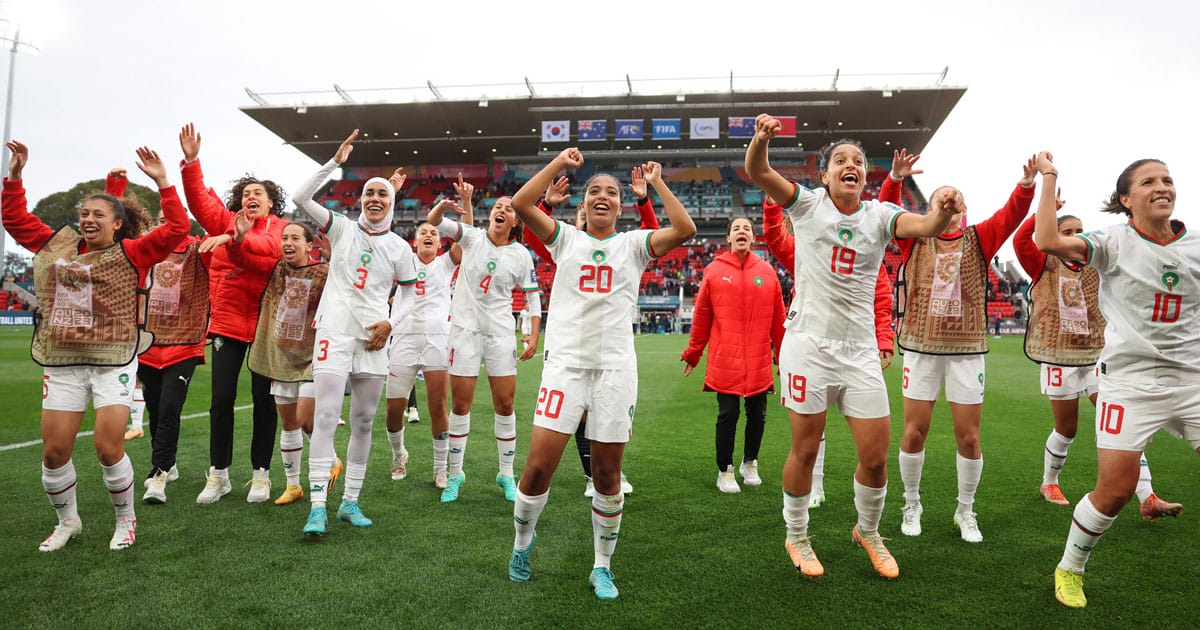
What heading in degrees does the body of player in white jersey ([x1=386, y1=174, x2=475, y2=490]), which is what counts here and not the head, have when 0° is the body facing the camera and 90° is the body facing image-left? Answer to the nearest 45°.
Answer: approximately 0°

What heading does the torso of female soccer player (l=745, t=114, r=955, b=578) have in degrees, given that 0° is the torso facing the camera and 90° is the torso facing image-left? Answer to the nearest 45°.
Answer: approximately 0°

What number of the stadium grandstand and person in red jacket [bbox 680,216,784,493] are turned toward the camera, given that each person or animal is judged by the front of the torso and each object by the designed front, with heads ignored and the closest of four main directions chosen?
2

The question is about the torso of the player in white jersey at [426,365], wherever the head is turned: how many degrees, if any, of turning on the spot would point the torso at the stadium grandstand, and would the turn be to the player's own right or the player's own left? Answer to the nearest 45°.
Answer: approximately 135° to the player's own left

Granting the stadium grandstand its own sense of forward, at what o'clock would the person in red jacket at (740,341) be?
The person in red jacket is roughly at 12 o'clock from the stadium grandstand.

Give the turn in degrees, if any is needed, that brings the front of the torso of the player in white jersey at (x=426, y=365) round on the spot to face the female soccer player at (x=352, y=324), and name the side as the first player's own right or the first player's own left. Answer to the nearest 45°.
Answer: approximately 45° to the first player's own right

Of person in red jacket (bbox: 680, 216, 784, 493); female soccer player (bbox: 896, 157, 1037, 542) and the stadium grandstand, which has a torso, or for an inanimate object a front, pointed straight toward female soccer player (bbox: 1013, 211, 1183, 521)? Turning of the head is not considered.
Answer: the stadium grandstand

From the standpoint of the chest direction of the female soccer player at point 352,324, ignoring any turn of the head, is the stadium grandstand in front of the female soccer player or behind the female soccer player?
behind

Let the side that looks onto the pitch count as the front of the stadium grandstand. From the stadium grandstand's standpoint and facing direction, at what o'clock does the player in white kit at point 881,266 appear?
The player in white kit is roughly at 12 o'clock from the stadium grandstand.

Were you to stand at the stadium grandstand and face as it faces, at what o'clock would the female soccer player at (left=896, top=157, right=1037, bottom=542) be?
The female soccer player is roughly at 12 o'clock from the stadium grandstand.

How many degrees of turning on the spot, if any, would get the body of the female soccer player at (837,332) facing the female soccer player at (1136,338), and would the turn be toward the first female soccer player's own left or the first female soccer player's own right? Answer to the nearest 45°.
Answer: approximately 90° to the first female soccer player's own left
